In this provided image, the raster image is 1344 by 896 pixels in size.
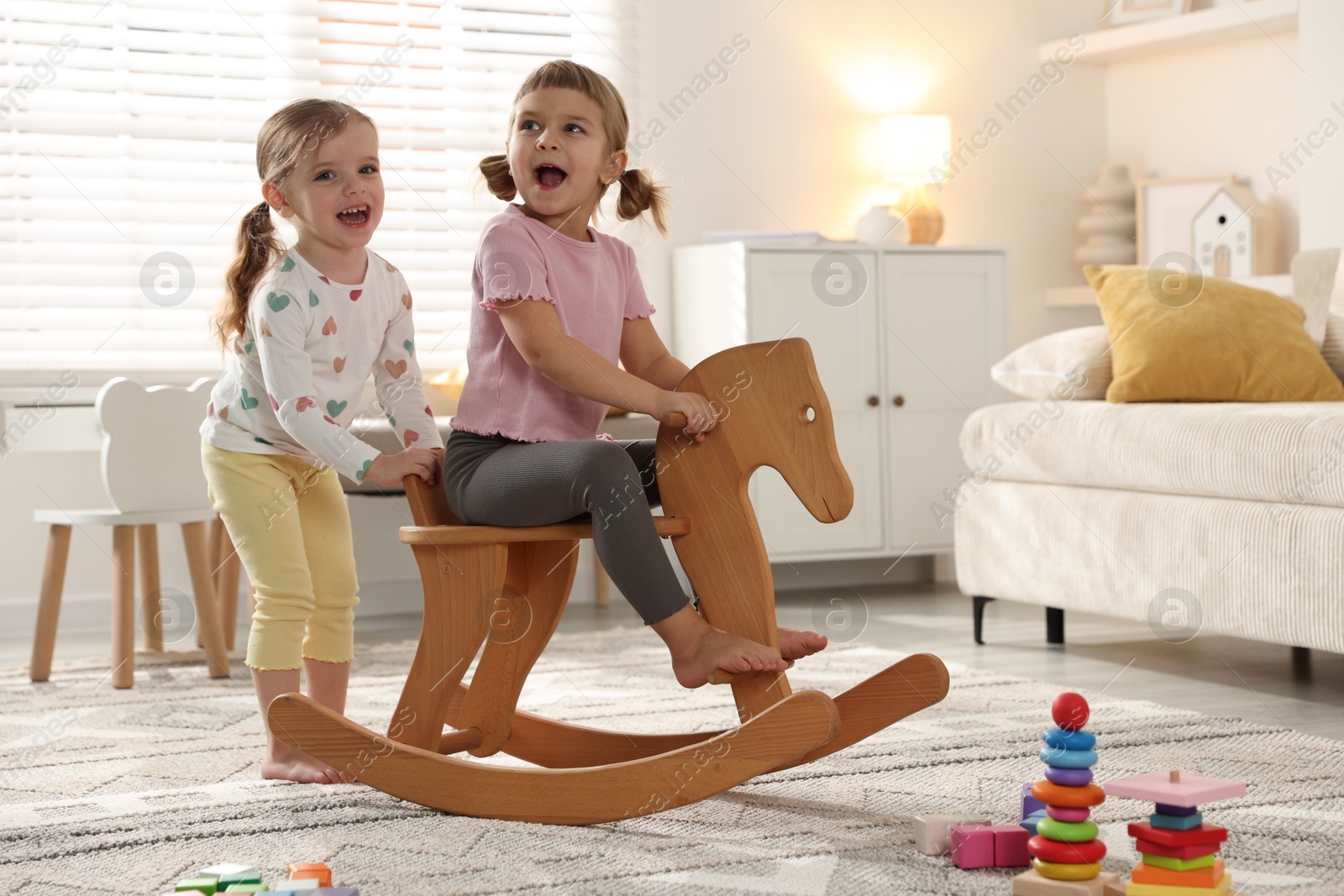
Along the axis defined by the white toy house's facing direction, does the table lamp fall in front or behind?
in front

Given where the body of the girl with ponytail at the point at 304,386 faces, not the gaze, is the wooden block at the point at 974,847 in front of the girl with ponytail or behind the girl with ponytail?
in front

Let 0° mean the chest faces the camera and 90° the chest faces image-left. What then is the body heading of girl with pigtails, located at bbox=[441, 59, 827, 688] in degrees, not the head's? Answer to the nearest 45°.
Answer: approximately 315°

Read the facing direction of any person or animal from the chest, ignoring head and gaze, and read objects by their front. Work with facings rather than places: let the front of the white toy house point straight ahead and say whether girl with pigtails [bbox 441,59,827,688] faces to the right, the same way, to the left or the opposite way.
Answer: to the left

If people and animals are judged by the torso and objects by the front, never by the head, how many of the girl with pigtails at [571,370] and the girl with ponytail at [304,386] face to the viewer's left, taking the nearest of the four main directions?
0

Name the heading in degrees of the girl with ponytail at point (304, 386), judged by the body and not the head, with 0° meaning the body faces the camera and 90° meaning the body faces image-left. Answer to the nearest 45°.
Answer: approximately 315°

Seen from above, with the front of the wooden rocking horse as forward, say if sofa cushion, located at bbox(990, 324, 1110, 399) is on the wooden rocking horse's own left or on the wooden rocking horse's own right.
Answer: on the wooden rocking horse's own left

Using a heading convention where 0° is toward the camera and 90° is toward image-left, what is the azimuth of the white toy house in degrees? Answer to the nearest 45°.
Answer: approximately 45°

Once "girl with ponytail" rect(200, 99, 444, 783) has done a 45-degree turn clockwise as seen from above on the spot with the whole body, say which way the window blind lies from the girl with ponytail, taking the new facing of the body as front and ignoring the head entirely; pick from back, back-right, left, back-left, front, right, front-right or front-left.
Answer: back

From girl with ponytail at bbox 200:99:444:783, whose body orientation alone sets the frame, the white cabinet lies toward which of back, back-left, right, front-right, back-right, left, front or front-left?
left

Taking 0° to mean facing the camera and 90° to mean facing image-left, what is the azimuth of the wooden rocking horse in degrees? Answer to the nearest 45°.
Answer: approximately 315°
